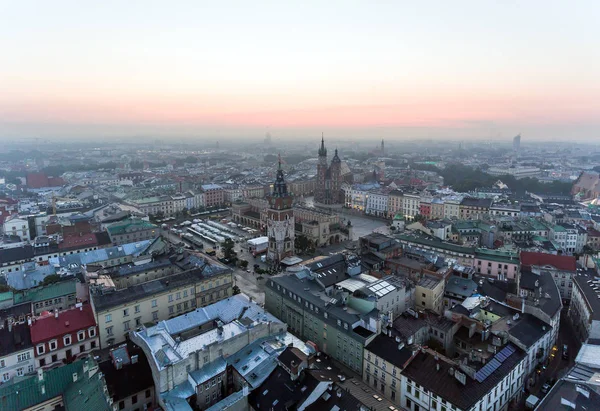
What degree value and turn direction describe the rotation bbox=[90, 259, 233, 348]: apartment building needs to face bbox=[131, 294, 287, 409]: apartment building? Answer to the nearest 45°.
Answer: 0° — it already faces it

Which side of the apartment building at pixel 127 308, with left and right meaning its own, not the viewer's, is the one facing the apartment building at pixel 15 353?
right

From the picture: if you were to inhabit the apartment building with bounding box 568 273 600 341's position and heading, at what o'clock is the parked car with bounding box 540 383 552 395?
The parked car is roughly at 11 o'clock from the apartment building.

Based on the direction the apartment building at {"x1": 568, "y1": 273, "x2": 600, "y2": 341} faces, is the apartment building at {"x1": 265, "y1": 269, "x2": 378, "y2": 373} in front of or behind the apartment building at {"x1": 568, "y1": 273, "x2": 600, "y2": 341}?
in front

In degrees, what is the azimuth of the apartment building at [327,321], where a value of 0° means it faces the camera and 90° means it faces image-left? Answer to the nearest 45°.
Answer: approximately 45°

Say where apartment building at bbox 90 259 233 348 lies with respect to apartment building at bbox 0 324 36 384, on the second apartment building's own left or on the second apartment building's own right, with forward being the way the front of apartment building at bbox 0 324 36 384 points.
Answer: on the second apartment building's own left

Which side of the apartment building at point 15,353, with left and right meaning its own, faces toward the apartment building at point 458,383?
front

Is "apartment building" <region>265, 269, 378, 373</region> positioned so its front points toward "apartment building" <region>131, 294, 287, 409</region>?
yes

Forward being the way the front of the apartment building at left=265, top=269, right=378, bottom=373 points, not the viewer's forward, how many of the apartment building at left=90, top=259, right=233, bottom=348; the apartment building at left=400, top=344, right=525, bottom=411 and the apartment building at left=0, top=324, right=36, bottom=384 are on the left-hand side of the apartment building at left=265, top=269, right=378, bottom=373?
1

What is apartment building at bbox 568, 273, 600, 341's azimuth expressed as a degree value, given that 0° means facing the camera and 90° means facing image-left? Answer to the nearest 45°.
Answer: approximately 45°

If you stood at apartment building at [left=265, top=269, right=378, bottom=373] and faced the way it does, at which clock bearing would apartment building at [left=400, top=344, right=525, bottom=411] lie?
apartment building at [left=400, top=344, right=525, bottom=411] is roughly at 9 o'clock from apartment building at [left=265, top=269, right=378, bottom=373].

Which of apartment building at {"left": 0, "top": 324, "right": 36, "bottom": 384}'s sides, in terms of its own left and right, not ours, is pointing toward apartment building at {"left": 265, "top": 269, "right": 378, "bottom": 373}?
left

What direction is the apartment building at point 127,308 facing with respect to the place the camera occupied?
facing the viewer and to the right of the viewer

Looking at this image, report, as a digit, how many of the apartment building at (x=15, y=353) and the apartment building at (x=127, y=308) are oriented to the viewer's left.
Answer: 0
